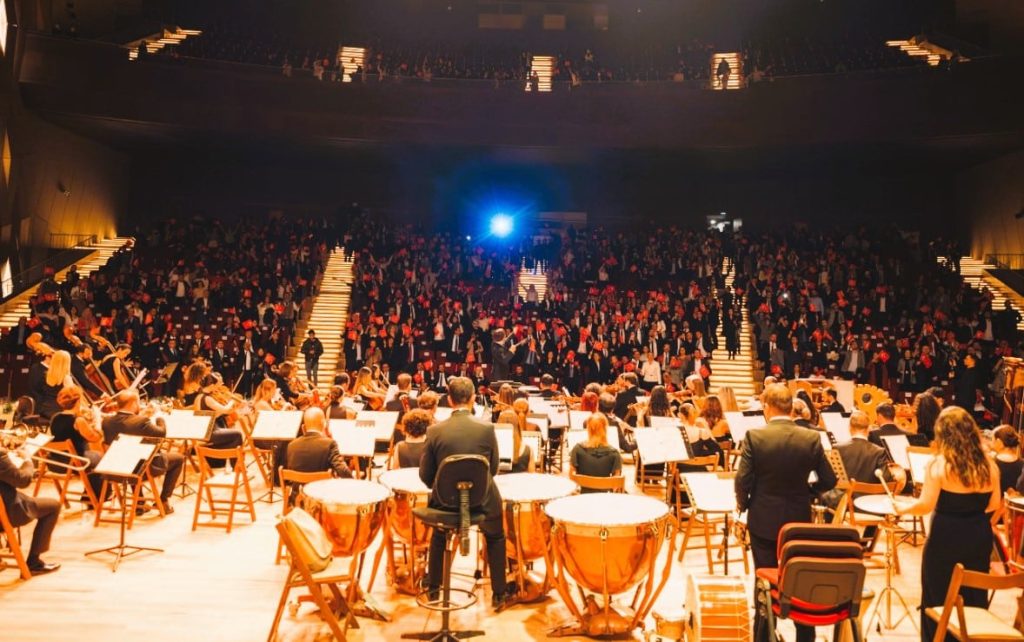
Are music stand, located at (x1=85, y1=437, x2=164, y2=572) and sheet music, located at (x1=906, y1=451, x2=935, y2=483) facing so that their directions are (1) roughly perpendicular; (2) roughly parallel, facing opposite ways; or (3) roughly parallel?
roughly parallel

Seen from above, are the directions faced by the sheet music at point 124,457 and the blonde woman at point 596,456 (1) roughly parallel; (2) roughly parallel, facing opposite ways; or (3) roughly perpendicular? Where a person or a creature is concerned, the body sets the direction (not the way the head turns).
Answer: roughly parallel, facing opposite ways

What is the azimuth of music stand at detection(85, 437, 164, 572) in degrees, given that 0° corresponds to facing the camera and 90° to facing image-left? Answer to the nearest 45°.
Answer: approximately 45°

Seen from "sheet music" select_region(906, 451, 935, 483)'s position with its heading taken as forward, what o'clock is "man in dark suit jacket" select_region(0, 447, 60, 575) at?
The man in dark suit jacket is roughly at 2 o'clock from the sheet music.

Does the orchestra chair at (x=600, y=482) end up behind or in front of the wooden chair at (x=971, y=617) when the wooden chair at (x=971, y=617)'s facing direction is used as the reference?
in front

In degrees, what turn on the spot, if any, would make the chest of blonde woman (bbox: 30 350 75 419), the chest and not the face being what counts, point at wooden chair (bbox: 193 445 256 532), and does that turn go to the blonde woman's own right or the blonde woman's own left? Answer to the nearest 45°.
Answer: approximately 90° to the blonde woman's own right

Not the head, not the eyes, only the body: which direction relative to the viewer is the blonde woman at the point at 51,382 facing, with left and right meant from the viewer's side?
facing away from the viewer and to the right of the viewer

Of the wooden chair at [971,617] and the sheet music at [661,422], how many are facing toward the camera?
1

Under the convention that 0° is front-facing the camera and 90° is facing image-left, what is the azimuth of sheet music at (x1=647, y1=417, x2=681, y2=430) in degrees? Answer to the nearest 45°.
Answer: approximately 0°

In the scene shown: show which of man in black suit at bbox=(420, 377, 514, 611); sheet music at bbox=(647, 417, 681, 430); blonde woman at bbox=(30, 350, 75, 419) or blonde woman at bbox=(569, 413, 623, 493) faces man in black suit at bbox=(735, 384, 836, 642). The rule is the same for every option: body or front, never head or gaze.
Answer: the sheet music

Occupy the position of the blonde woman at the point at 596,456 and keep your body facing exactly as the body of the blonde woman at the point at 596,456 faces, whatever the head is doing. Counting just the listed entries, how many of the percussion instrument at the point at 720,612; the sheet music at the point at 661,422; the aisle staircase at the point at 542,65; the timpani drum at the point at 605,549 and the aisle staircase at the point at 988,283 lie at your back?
2

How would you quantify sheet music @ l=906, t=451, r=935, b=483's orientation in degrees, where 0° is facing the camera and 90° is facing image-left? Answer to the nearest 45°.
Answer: approximately 0°

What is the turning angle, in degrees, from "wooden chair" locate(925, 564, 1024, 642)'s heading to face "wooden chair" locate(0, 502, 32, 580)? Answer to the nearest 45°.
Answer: approximately 45° to its left

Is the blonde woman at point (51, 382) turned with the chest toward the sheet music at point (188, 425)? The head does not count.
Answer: no

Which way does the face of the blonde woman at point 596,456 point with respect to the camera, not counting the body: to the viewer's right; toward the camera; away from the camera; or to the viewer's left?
away from the camera

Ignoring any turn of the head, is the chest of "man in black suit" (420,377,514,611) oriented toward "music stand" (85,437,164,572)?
no

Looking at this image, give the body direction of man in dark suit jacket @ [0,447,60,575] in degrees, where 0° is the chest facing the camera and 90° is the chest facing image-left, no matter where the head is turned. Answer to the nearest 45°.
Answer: approximately 270°

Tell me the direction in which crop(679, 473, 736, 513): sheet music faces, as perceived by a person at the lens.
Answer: facing the viewer

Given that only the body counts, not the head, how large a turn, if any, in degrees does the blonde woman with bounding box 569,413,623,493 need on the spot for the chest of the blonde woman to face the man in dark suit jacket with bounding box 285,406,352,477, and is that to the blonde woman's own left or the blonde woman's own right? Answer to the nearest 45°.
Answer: approximately 90° to the blonde woman's own left

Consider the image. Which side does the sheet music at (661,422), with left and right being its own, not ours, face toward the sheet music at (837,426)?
left

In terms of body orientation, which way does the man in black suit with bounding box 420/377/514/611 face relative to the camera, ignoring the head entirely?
away from the camera
